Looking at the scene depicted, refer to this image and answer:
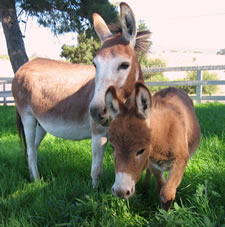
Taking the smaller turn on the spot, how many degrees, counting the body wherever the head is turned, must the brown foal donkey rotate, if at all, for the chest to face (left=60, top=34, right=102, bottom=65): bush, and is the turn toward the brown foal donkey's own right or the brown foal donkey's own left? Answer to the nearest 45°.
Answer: approximately 135° to the brown foal donkey's own right

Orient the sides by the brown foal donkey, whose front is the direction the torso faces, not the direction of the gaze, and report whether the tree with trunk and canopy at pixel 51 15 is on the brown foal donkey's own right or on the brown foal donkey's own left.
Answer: on the brown foal donkey's own right

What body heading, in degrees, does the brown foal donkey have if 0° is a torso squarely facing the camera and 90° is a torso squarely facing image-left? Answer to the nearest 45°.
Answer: approximately 45°

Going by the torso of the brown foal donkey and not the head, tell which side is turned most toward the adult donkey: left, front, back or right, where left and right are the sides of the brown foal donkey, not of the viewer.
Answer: right
